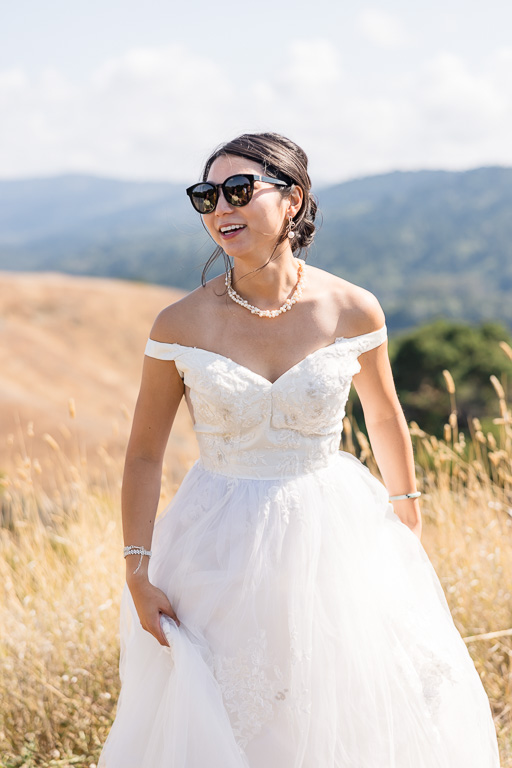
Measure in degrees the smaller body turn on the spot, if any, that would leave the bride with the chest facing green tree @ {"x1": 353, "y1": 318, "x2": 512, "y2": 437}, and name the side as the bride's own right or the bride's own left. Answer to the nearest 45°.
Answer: approximately 180°

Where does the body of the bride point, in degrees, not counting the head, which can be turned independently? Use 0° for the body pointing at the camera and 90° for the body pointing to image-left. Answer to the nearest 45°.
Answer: approximately 0°

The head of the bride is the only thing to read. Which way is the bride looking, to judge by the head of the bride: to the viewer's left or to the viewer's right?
to the viewer's left
